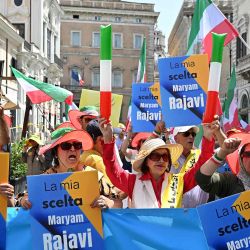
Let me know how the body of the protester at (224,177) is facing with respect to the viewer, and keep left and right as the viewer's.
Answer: facing the viewer

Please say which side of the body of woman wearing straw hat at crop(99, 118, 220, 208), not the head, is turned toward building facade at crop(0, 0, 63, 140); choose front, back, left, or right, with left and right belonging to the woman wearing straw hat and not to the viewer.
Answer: back

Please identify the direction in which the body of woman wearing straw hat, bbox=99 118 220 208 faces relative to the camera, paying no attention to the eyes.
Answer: toward the camera

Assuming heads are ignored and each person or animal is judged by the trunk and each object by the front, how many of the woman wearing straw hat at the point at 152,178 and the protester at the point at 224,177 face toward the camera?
2

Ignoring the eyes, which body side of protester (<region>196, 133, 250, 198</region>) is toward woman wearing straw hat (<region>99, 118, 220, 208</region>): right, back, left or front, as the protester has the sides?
right

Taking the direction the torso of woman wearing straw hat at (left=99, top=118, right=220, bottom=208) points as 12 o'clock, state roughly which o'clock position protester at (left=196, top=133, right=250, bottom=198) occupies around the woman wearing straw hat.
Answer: The protester is roughly at 10 o'clock from the woman wearing straw hat.

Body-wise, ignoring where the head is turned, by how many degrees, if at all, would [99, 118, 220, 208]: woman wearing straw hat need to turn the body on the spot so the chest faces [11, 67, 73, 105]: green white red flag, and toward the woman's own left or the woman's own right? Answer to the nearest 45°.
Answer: approximately 180°
